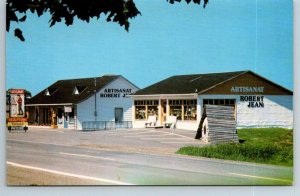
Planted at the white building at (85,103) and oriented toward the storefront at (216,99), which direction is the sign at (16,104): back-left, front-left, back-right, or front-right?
back-right

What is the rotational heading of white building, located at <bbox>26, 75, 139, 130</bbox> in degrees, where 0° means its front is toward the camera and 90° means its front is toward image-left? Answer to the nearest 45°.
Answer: approximately 45°

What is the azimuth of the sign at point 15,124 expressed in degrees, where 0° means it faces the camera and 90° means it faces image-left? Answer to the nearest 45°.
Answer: approximately 0°

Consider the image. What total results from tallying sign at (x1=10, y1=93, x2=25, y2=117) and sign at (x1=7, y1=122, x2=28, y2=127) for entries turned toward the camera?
2

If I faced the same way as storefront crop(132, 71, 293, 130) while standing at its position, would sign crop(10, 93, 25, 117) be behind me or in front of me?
in front

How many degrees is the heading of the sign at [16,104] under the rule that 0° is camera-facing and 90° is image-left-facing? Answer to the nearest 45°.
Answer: approximately 0°

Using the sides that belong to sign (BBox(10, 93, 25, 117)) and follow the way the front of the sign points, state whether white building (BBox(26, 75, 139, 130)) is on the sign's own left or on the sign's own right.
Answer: on the sign's own left

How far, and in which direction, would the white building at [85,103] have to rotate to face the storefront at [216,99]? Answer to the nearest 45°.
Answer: approximately 135° to its left
